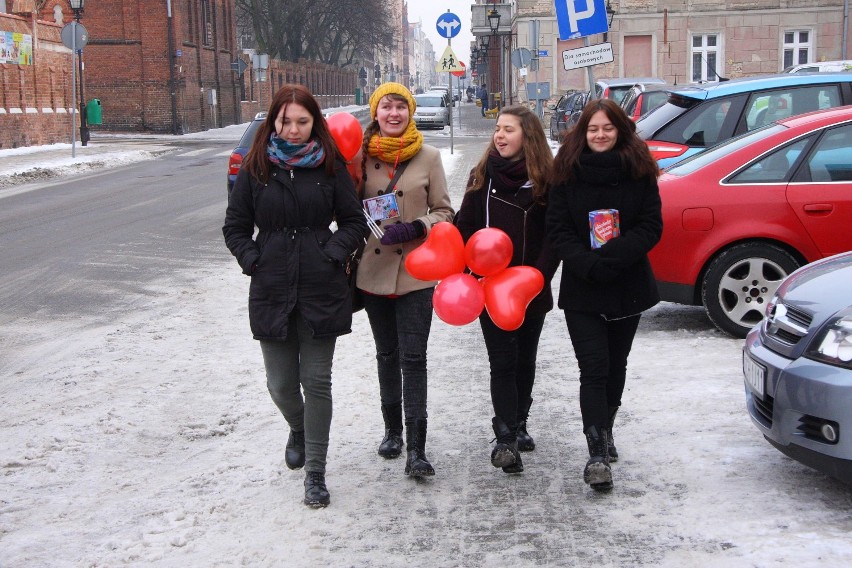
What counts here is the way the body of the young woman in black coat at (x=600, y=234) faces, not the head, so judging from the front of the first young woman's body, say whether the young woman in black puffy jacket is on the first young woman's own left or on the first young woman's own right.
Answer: on the first young woman's own right

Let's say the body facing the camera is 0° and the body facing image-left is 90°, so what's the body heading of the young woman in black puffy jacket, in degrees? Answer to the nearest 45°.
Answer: approximately 0°

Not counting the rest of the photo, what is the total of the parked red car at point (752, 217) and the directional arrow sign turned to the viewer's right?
1

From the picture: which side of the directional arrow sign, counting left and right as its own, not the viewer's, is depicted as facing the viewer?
front

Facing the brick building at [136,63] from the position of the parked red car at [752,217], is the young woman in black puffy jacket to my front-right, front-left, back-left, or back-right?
back-left

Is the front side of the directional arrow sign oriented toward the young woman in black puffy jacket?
yes

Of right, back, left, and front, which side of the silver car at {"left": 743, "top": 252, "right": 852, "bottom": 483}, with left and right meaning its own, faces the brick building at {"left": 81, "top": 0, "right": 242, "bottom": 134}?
right

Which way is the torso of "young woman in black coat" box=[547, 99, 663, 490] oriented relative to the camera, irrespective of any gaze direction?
toward the camera

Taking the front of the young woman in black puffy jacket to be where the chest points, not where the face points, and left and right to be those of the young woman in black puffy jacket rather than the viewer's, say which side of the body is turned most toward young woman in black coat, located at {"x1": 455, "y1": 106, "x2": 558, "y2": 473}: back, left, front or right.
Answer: left

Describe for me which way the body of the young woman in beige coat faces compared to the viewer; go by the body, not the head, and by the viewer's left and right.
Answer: facing the viewer

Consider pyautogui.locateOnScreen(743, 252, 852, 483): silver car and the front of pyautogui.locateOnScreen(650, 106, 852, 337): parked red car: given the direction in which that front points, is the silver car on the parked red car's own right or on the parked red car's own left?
on the parked red car's own right

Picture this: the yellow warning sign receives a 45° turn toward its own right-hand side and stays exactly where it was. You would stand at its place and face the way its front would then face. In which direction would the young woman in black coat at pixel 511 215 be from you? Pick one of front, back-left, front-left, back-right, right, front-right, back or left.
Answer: front-left

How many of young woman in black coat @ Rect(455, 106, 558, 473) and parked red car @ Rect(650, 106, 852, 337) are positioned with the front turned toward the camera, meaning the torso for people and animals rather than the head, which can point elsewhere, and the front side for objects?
1

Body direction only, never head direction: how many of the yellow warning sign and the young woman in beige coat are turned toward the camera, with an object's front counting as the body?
2
